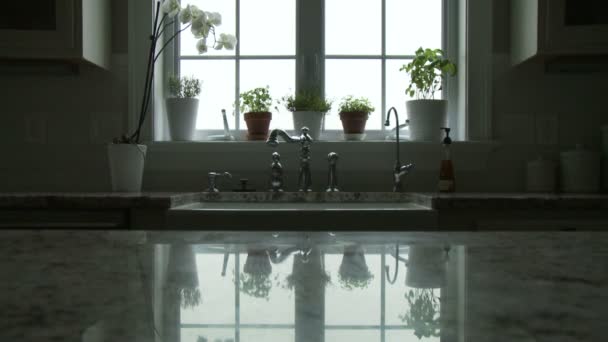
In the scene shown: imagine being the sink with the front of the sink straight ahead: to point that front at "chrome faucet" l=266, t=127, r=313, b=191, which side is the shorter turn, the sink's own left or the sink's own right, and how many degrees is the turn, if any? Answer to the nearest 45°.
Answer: approximately 180°

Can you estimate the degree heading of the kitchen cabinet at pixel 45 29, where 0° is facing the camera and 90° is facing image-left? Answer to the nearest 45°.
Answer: approximately 0°

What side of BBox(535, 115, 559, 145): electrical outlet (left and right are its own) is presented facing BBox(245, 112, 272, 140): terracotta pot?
right

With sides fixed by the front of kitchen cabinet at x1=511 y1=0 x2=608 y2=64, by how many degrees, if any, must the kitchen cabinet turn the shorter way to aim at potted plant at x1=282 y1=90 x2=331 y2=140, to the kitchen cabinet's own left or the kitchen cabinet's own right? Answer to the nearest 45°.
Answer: approximately 90° to the kitchen cabinet's own right

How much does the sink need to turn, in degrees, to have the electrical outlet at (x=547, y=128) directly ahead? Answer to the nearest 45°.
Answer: approximately 135° to its left

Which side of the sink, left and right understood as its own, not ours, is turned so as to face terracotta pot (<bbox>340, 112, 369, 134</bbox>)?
back
